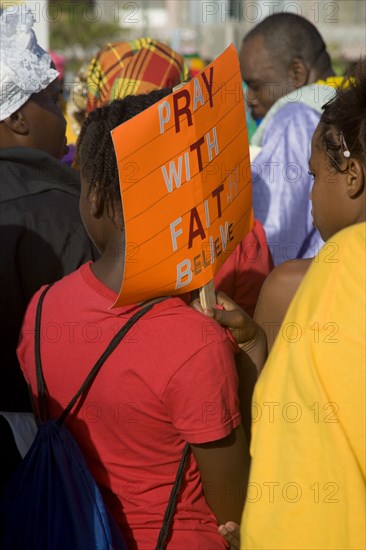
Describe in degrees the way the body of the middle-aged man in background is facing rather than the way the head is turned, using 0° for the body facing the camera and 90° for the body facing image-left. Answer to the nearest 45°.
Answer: approximately 90°
